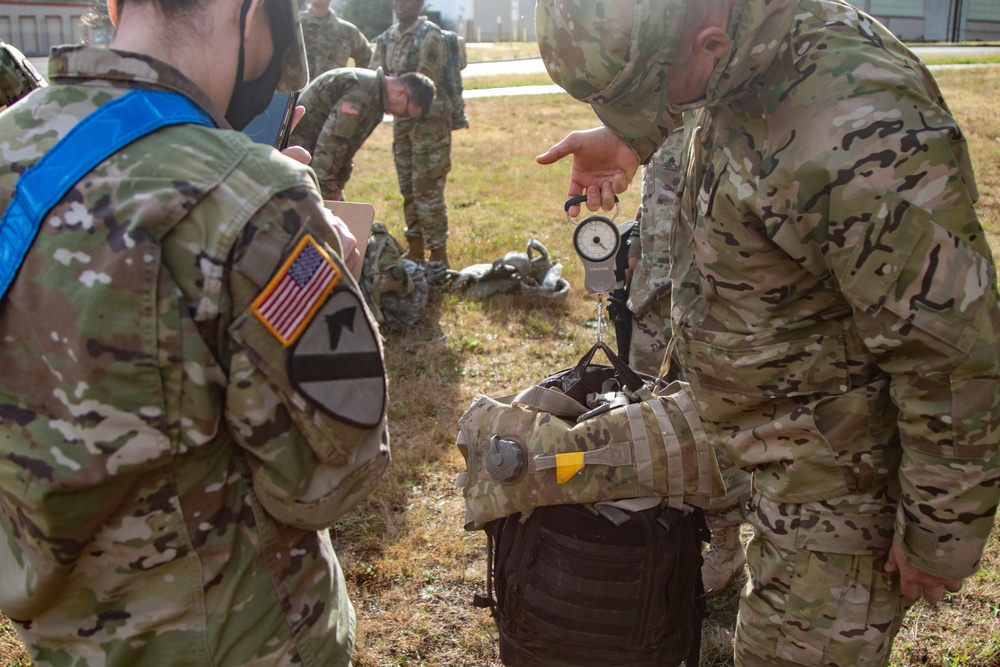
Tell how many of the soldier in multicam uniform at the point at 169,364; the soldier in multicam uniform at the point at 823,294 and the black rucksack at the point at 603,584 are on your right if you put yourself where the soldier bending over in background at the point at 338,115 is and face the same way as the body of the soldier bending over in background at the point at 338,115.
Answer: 3

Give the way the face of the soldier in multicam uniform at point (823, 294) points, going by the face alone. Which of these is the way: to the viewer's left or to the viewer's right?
to the viewer's left

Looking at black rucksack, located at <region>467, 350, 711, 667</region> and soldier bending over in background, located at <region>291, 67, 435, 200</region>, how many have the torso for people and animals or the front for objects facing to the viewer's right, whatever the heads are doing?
1

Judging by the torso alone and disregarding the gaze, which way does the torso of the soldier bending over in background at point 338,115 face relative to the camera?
to the viewer's right

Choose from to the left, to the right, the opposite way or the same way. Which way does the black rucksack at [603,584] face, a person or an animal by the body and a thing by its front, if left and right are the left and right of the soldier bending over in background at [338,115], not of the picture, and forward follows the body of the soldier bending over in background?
to the right

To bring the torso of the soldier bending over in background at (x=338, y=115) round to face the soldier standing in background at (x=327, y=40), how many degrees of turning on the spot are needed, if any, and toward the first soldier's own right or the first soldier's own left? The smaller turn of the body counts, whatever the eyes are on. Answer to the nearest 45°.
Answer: approximately 90° to the first soldier's own left

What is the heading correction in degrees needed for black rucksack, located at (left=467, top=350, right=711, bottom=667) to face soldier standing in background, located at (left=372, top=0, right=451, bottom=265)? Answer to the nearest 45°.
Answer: approximately 180°

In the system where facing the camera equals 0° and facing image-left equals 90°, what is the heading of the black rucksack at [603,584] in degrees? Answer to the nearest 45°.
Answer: approximately 0°

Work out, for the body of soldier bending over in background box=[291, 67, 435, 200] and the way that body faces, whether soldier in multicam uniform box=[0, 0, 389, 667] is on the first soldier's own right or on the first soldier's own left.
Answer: on the first soldier's own right

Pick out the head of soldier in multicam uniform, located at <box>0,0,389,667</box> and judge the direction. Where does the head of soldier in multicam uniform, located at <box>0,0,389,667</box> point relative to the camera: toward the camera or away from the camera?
away from the camera

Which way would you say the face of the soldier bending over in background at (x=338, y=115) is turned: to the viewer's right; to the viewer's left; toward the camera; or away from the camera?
to the viewer's right
